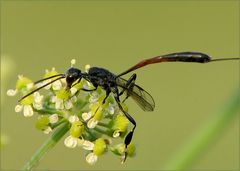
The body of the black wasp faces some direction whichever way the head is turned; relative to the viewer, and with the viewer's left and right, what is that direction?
facing to the left of the viewer
